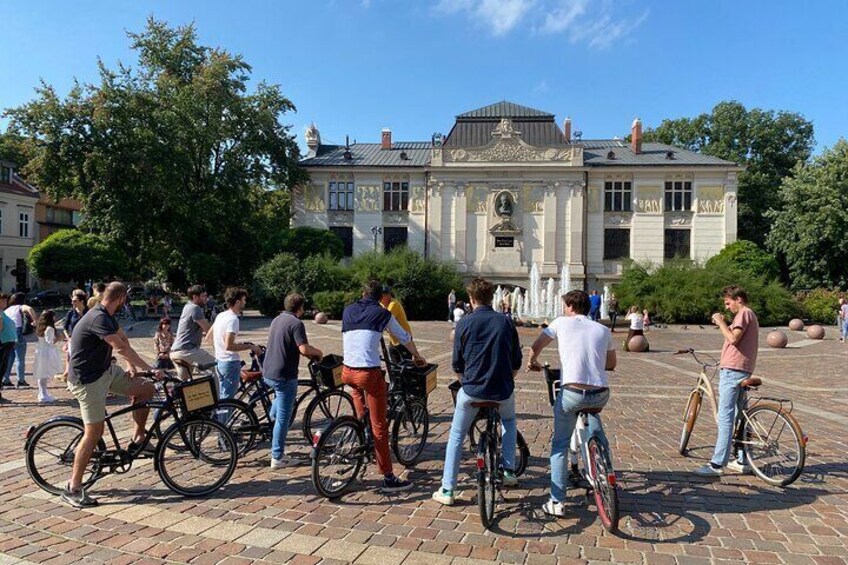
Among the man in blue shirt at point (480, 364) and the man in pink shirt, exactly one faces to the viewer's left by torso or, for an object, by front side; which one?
the man in pink shirt

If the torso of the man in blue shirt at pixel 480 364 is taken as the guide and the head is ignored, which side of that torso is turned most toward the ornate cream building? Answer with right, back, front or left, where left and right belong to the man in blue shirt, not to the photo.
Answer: front

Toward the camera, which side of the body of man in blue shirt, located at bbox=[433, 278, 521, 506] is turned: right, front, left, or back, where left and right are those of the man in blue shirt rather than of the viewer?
back

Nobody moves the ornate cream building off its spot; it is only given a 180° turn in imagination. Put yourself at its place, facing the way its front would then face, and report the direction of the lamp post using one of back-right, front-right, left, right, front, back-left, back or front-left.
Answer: left

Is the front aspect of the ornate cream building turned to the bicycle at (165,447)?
yes

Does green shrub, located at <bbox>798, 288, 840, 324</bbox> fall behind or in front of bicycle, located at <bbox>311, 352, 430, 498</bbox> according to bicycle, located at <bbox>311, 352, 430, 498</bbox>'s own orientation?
in front

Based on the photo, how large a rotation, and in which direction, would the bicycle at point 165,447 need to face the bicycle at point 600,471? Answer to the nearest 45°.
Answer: approximately 45° to its right

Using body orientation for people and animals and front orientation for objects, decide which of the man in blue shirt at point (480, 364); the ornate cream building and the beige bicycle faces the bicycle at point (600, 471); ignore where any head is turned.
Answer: the ornate cream building

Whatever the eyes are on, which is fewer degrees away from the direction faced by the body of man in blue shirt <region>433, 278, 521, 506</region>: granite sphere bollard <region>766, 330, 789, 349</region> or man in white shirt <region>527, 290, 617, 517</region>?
the granite sphere bollard

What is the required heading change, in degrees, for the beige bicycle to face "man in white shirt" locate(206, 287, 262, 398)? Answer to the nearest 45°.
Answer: approximately 45° to its left

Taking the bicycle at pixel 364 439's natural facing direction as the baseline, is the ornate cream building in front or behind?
in front

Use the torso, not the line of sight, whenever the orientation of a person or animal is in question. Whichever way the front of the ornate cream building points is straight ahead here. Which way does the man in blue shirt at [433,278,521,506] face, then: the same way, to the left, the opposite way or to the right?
the opposite way

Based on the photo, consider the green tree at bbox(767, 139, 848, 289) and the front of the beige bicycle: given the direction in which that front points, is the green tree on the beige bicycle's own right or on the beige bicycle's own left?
on the beige bicycle's own right

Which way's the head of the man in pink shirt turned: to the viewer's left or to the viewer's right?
to the viewer's left

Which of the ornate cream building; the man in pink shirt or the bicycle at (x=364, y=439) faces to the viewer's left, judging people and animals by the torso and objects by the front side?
the man in pink shirt
